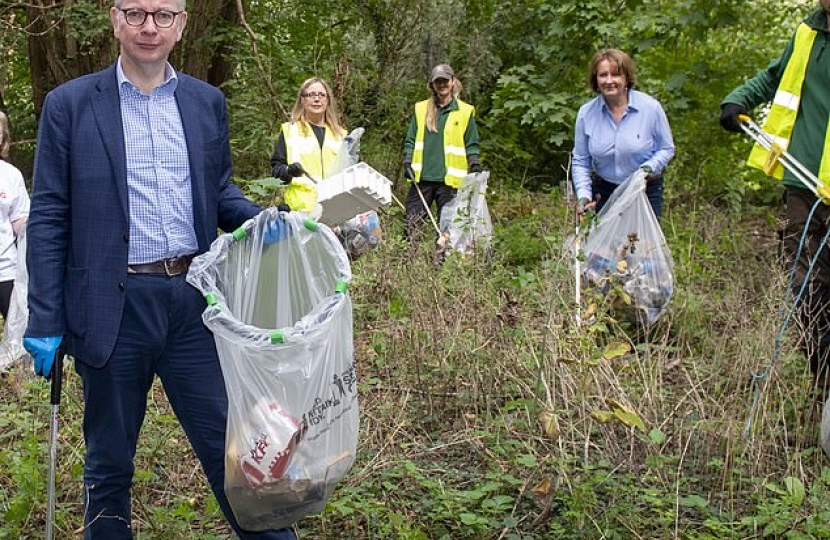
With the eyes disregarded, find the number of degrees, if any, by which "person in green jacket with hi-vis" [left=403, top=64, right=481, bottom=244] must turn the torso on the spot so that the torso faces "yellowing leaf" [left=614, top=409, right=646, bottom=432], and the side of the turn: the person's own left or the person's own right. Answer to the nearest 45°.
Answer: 0° — they already face it

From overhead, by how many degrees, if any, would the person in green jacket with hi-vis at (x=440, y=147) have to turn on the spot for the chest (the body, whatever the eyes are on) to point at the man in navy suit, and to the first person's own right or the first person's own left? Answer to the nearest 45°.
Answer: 0° — they already face them

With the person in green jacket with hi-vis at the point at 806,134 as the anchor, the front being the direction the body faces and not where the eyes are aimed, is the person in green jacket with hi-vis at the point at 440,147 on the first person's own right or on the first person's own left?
on the first person's own right

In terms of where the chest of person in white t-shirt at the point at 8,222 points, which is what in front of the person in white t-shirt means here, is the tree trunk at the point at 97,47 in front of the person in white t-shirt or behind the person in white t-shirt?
behind

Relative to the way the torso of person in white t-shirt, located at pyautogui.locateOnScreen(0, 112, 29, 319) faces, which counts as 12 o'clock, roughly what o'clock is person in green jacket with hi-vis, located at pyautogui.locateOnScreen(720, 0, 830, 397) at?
The person in green jacket with hi-vis is roughly at 10 o'clock from the person in white t-shirt.

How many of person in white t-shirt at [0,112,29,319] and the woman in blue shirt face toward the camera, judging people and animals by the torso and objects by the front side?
2

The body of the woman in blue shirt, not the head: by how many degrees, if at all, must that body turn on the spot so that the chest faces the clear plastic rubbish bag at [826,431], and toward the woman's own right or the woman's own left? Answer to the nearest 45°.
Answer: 0° — they already face it

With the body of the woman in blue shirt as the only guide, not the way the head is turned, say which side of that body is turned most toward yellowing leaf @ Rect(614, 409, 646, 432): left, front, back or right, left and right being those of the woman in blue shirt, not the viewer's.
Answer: front

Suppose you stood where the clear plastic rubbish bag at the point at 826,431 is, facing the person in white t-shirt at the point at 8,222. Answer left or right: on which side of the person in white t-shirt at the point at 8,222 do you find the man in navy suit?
left

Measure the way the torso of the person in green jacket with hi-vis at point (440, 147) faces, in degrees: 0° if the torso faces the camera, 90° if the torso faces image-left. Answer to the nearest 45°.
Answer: approximately 0°

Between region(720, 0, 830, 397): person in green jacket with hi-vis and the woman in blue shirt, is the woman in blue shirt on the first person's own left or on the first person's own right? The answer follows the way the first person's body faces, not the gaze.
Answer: on the first person's own right

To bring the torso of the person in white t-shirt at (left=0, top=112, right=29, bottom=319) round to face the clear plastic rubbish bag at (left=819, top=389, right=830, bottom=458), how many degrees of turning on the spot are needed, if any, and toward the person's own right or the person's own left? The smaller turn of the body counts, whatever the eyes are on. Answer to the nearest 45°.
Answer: approximately 45° to the person's own left

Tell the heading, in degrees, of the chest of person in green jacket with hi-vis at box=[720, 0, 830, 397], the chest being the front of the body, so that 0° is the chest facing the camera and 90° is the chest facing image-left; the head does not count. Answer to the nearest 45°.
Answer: approximately 45°
